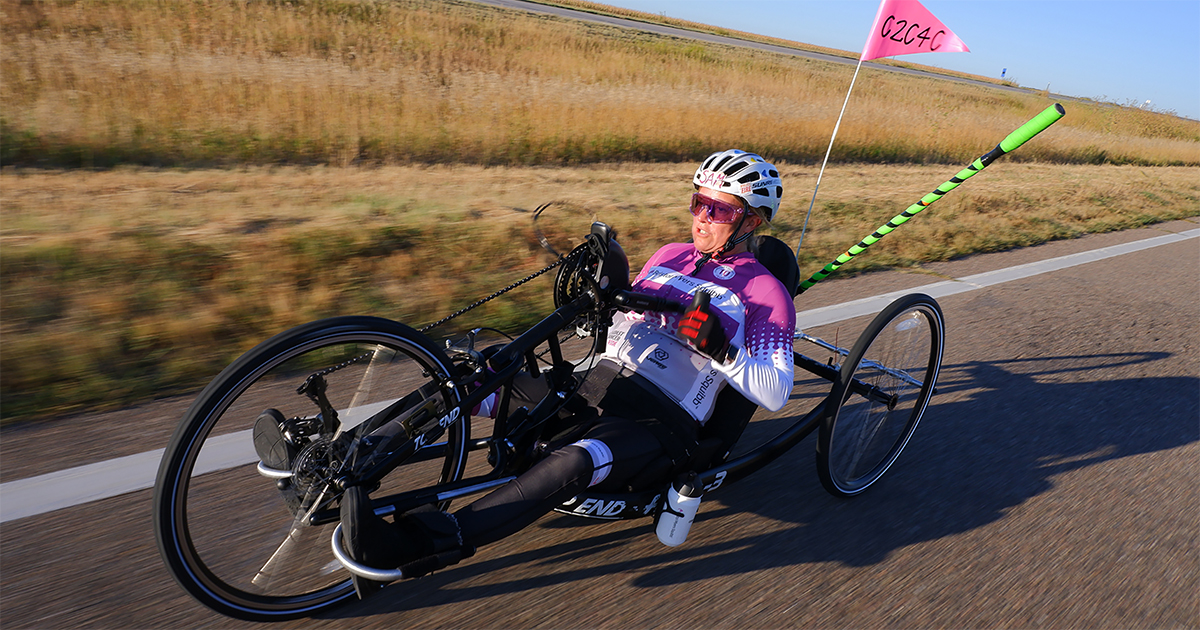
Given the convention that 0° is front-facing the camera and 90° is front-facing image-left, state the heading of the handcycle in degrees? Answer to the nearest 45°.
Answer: approximately 45°
